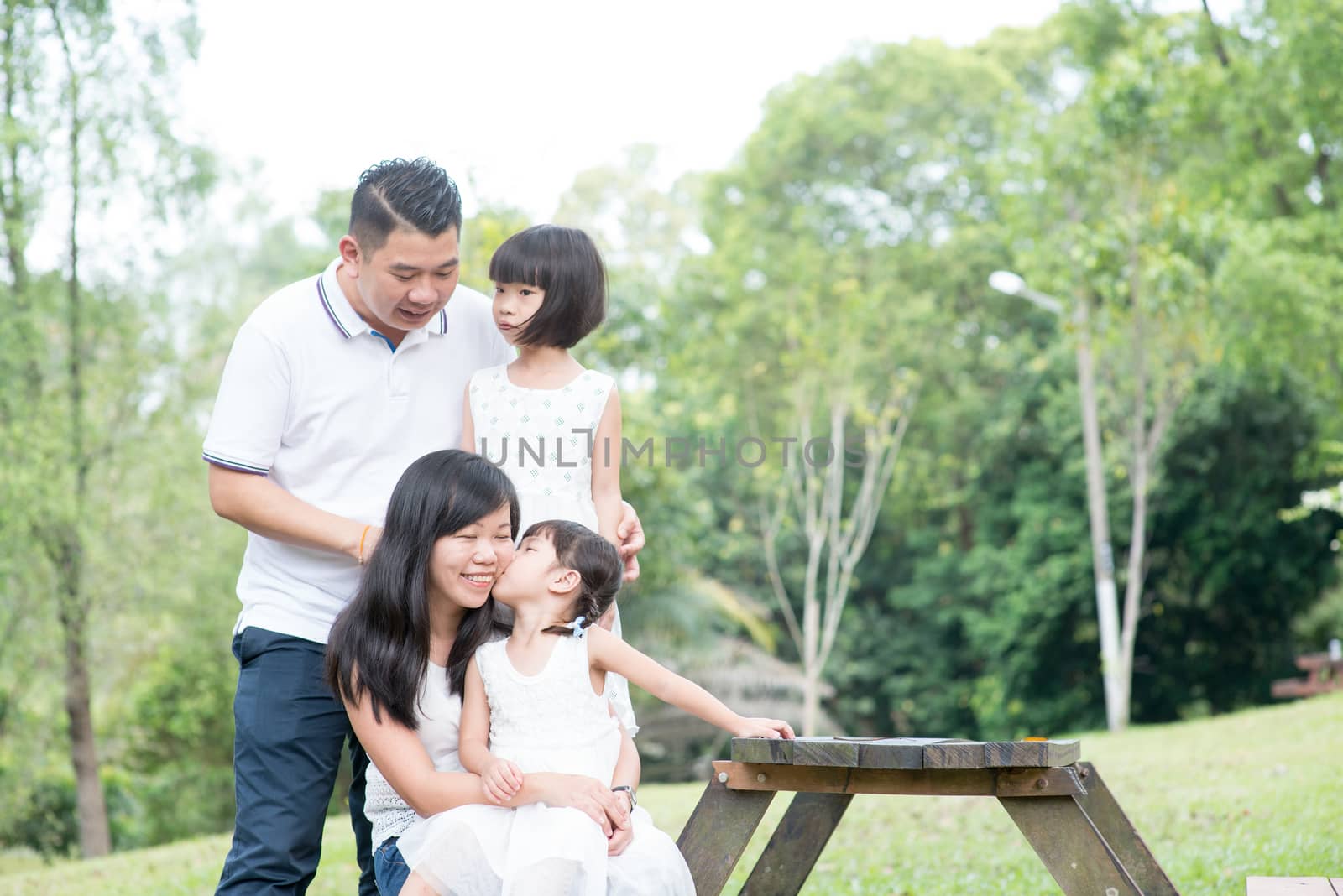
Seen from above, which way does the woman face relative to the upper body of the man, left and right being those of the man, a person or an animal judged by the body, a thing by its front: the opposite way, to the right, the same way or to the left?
the same way

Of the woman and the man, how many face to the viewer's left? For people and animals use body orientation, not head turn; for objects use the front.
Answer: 0

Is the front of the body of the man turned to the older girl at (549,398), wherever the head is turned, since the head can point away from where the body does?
no

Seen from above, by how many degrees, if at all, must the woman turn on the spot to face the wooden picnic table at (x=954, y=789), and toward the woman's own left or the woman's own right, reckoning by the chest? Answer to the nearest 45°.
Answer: approximately 45° to the woman's own left

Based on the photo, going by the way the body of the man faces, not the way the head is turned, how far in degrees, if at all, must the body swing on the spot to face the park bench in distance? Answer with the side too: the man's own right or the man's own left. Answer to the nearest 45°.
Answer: approximately 90° to the man's own left

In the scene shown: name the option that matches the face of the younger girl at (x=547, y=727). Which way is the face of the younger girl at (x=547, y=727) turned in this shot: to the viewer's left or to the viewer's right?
to the viewer's left

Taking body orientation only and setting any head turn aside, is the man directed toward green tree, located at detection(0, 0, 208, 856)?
no

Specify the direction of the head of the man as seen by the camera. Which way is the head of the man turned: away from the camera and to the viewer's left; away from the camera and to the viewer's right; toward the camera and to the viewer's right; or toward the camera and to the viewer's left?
toward the camera and to the viewer's right

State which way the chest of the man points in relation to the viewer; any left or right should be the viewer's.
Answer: facing the viewer and to the right of the viewer

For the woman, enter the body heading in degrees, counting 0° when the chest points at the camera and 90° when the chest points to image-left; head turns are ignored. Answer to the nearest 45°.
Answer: approximately 315°

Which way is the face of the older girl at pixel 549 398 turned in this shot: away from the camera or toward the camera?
toward the camera
